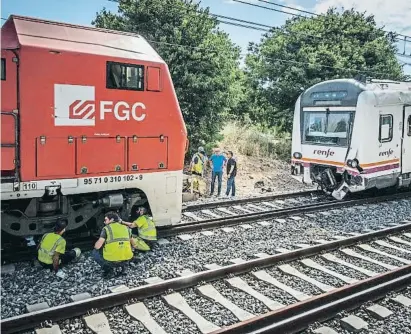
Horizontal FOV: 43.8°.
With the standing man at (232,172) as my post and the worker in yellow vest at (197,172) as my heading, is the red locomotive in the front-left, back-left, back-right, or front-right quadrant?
front-left

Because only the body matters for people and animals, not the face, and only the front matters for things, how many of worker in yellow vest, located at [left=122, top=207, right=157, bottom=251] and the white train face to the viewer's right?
0

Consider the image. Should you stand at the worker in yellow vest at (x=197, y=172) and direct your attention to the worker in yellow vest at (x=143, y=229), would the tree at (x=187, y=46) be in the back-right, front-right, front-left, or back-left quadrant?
back-right

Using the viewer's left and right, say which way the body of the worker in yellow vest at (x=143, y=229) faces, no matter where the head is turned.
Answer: facing to the left of the viewer

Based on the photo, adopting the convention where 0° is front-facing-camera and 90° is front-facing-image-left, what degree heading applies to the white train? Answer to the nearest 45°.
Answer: approximately 45°

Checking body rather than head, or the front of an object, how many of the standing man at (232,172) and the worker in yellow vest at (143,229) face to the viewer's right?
0

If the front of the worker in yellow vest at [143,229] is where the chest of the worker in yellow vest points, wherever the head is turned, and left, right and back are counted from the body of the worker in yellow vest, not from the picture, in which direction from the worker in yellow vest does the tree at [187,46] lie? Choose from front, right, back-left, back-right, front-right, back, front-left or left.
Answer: right

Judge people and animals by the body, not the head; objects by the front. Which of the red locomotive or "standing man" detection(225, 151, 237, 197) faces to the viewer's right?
the red locomotive

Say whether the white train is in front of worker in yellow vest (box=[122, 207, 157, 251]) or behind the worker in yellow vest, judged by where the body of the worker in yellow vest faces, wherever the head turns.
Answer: behind

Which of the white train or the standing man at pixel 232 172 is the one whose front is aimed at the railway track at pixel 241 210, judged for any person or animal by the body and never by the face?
the white train

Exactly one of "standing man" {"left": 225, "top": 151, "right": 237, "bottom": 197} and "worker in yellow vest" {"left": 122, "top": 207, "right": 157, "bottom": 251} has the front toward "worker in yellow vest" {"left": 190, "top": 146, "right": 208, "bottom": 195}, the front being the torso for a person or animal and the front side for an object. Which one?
the standing man
